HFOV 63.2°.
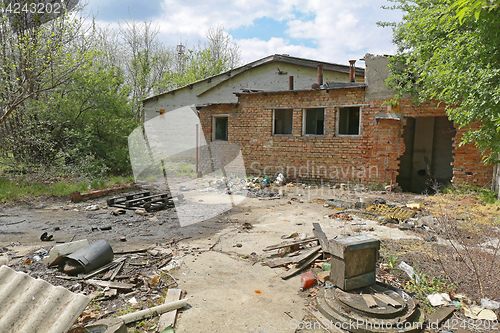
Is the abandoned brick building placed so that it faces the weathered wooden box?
yes

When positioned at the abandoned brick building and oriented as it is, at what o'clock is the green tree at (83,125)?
The green tree is roughly at 3 o'clock from the abandoned brick building.

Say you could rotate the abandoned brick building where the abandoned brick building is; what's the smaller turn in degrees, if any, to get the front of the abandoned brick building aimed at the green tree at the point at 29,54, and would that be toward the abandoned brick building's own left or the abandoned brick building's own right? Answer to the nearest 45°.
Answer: approximately 90° to the abandoned brick building's own right

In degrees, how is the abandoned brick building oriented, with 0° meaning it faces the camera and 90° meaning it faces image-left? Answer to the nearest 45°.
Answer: approximately 0°

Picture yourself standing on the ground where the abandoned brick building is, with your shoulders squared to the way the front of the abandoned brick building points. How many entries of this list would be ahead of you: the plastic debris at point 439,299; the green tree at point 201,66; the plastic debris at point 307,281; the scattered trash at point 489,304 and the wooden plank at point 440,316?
4

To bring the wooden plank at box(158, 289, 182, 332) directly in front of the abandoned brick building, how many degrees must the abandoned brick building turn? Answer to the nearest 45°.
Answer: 0° — it already faces it

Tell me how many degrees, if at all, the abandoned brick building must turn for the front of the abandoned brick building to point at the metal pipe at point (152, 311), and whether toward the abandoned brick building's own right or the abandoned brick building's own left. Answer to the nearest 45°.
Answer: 0° — it already faces it

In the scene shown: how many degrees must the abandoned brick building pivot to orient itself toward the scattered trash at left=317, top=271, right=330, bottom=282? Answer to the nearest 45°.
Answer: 0° — it already faces it

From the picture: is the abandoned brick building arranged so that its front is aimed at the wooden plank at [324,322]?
yes

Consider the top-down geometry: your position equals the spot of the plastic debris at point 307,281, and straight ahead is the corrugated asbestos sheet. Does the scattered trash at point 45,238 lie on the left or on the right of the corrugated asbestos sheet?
right

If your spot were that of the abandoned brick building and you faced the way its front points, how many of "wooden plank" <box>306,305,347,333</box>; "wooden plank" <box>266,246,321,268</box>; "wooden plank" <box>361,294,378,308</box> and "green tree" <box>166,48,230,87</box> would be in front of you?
3

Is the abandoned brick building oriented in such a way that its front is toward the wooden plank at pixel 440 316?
yes
